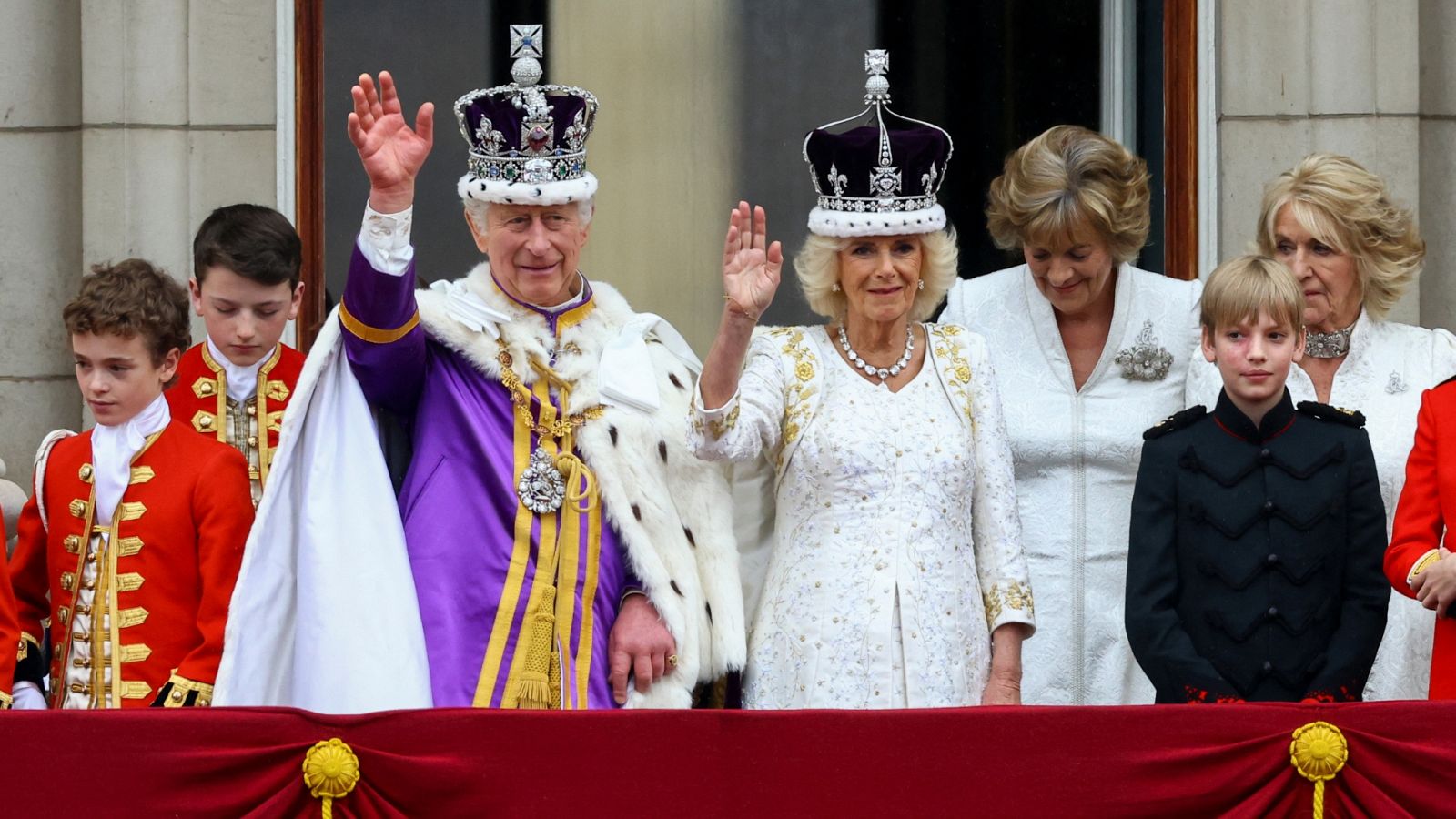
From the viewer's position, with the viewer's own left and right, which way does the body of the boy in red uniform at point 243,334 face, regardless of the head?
facing the viewer

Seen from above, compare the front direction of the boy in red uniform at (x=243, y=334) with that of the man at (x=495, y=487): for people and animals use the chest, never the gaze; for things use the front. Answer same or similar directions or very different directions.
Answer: same or similar directions

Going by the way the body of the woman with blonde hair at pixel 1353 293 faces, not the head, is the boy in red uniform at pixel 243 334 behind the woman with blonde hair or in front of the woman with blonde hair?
in front

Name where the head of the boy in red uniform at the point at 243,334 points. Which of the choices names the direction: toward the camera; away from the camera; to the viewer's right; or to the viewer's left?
toward the camera

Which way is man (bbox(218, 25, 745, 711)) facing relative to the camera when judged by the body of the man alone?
toward the camera

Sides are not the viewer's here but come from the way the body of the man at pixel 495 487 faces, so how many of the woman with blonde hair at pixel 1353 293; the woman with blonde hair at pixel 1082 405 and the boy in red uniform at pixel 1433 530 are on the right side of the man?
0

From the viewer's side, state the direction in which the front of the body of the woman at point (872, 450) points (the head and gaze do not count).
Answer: toward the camera

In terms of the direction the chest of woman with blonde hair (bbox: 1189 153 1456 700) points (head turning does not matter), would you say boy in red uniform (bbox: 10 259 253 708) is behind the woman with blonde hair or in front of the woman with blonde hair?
in front

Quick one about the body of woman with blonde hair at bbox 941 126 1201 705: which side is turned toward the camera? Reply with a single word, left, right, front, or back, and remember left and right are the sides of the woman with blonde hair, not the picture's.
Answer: front

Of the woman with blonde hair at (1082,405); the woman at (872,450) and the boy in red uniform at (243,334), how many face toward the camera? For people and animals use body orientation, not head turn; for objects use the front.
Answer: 3

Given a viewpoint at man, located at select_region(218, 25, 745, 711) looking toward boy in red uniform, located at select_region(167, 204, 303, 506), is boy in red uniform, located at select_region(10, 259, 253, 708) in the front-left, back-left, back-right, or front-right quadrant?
front-left

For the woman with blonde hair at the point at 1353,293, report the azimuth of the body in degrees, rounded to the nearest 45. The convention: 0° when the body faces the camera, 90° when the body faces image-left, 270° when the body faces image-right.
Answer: approximately 45°

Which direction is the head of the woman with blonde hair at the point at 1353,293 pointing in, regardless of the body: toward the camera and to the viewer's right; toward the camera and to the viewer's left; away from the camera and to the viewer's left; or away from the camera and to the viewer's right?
toward the camera and to the viewer's left

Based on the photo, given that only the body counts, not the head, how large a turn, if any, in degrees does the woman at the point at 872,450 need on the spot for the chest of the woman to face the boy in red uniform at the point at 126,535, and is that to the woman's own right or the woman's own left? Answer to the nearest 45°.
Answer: approximately 90° to the woman's own right

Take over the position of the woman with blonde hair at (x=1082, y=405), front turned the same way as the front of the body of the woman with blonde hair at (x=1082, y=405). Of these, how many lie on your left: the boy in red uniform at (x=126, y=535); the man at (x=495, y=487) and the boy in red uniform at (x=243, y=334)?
0
